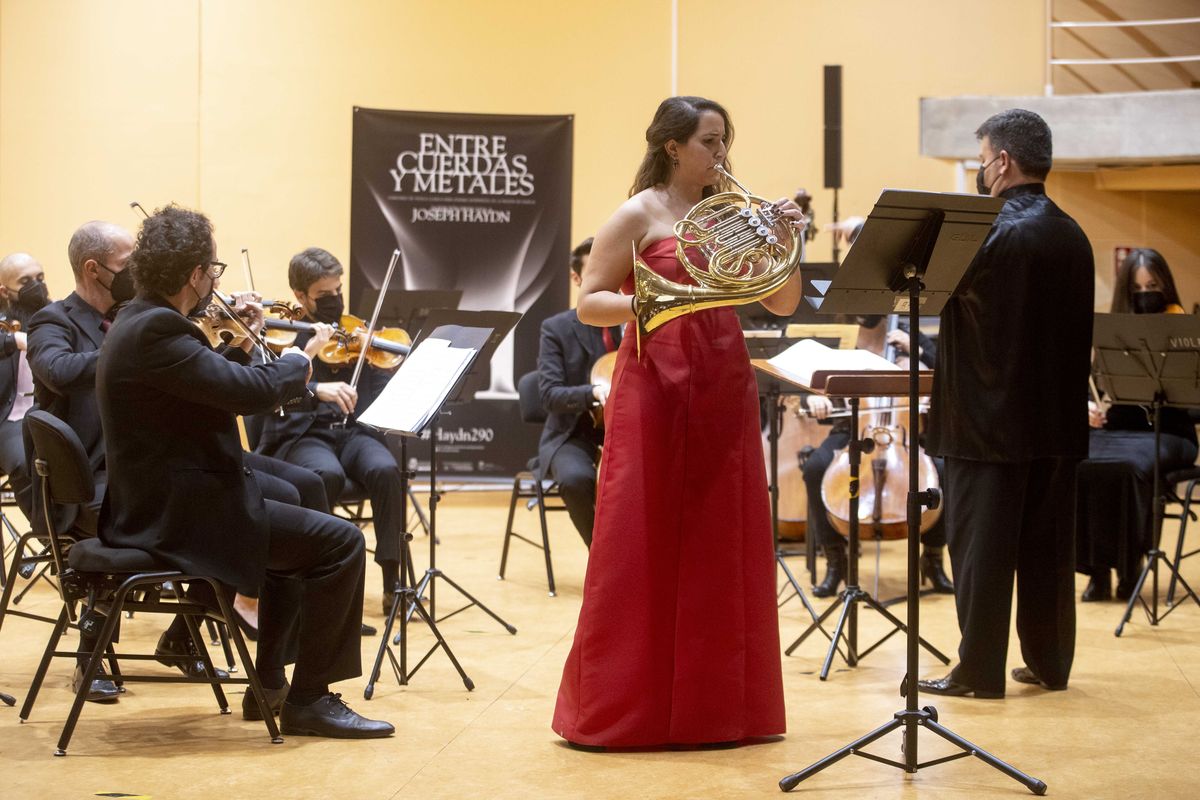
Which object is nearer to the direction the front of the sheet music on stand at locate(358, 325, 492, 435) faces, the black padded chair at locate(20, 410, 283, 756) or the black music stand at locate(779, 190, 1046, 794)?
the black padded chair

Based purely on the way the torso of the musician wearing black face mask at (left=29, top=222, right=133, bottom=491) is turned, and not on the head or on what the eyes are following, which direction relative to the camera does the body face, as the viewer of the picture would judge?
to the viewer's right

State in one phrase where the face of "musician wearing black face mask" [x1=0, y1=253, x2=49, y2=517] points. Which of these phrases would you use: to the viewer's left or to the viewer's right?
to the viewer's right

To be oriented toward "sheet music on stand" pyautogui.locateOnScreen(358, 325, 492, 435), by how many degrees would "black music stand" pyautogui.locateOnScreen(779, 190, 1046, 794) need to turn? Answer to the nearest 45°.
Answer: approximately 45° to its left

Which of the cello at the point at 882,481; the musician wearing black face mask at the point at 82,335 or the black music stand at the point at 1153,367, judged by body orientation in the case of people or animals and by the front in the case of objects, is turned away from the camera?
the black music stand

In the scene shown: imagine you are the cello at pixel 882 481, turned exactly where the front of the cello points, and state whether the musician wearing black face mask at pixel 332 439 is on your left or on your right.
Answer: on your right

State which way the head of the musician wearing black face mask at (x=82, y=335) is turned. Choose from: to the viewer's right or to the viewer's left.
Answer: to the viewer's right

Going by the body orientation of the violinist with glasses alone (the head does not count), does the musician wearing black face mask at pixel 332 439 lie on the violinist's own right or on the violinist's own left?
on the violinist's own left
